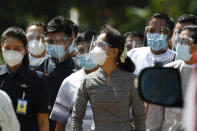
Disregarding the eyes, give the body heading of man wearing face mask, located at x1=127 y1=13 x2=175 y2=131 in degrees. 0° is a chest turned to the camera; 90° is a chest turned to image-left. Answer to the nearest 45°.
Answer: approximately 0°

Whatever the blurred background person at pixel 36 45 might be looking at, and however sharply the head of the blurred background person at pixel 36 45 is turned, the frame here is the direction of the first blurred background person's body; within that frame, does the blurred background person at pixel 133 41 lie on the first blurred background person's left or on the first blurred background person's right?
on the first blurred background person's left

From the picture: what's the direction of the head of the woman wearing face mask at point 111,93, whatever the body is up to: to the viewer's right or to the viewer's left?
to the viewer's left

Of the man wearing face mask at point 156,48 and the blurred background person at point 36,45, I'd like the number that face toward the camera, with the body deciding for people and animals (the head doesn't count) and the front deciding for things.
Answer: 2

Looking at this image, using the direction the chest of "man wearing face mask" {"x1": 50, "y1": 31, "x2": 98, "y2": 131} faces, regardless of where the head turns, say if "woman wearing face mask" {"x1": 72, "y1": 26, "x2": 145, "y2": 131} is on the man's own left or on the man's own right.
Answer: on the man's own left
